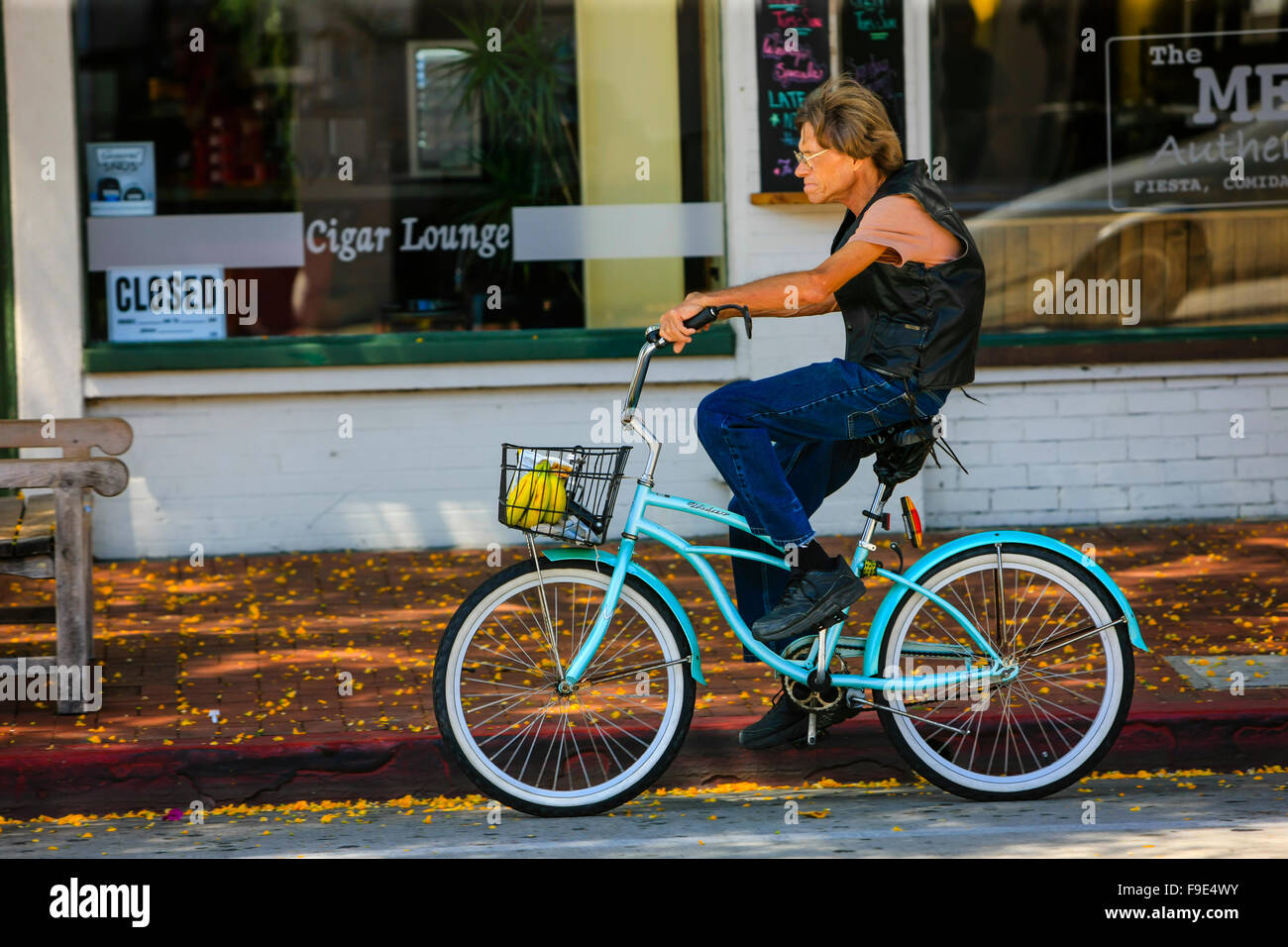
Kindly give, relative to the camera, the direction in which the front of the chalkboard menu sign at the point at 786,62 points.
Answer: facing the viewer

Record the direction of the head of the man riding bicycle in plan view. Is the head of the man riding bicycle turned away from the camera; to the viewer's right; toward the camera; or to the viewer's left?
to the viewer's left

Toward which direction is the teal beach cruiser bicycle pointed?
to the viewer's left

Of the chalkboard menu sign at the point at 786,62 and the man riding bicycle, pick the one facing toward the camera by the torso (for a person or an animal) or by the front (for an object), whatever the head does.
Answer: the chalkboard menu sign

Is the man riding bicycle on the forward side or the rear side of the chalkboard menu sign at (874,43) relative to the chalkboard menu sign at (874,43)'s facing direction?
on the forward side

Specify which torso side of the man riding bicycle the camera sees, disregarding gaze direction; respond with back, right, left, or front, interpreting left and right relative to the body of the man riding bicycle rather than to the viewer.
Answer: left

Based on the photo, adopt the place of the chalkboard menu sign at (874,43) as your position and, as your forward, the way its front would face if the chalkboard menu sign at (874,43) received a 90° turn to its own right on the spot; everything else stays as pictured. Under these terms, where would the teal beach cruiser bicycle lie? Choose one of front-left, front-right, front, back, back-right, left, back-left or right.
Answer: left

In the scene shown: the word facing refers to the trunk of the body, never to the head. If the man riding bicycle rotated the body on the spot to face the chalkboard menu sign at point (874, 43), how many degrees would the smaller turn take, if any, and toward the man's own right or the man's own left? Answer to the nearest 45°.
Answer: approximately 90° to the man's own right

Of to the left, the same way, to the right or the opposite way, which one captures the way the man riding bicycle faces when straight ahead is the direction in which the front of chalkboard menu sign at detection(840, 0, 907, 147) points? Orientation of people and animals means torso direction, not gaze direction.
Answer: to the right

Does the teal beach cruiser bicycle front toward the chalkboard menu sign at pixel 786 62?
no

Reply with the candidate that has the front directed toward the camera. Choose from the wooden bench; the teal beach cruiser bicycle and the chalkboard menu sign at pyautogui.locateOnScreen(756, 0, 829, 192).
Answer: the chalkboard menu sign

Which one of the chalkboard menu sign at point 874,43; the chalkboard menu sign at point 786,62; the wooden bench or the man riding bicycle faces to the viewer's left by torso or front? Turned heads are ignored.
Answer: the man riding bicycle

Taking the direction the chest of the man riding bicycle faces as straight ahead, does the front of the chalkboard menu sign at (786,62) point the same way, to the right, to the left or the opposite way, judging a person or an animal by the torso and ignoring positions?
to the left
